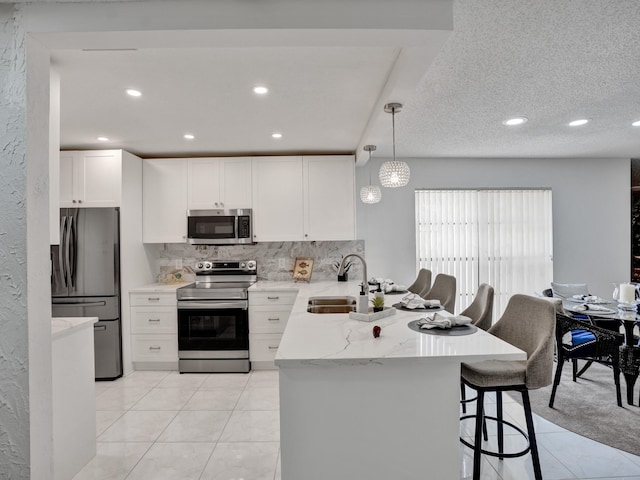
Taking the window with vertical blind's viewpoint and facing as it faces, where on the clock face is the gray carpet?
The gray carpet is roughly at 11 o'clock from the window with vertical blind.

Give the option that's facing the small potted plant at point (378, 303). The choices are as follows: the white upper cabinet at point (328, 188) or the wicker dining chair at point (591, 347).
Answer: the white upper cabinet

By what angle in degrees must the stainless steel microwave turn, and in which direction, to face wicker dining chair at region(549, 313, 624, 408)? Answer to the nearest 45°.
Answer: approximately 45° to its left

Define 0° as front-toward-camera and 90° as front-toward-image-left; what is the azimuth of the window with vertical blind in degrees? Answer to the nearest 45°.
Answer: approximately 0°

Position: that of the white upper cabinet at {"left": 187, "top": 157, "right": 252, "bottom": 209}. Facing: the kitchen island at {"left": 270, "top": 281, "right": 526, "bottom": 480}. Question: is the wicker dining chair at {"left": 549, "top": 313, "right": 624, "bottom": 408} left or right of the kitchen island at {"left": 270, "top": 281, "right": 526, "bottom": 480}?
left

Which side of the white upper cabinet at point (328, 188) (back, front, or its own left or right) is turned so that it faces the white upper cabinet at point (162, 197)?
right

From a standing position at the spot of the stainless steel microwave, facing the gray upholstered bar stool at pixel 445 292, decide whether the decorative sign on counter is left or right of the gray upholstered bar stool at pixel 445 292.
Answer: left

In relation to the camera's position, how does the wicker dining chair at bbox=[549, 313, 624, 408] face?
facing to the right of the viewer

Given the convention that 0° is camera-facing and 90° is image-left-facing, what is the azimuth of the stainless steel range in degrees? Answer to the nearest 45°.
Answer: approximately 0°

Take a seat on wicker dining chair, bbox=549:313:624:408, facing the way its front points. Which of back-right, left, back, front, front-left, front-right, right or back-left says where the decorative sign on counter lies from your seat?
back

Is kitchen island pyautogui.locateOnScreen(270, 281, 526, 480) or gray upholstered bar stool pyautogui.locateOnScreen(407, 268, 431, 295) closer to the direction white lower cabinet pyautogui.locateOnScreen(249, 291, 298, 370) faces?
the kitchen island

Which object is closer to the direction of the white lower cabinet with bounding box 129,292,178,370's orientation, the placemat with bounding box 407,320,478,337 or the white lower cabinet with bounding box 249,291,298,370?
the placemat

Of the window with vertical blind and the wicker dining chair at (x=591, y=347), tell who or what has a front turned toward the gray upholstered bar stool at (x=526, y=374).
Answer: the window with vertical blind
